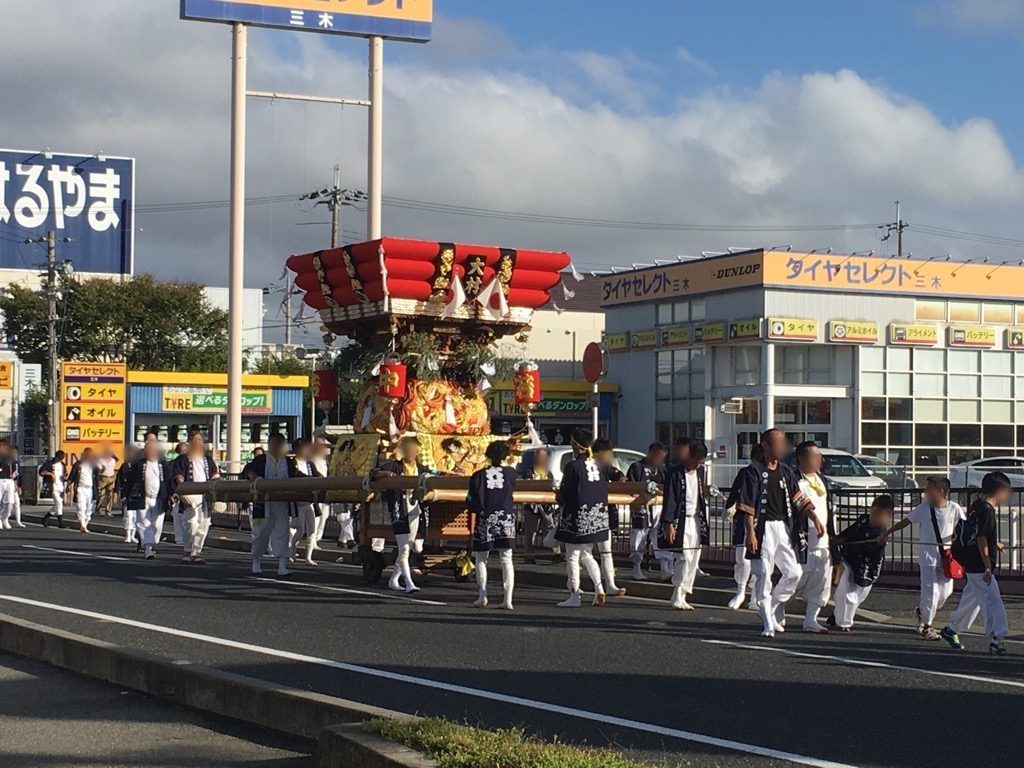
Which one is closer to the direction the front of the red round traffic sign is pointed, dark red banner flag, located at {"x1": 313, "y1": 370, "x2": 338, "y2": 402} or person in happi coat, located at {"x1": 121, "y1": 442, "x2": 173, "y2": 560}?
the dark red banner flag

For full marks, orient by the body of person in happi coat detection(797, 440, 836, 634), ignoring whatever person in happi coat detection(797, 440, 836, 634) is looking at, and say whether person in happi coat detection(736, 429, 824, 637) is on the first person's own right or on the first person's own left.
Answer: on the first person's own right

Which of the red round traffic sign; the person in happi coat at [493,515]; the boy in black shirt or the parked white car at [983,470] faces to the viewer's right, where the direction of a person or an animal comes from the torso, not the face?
the boy in black shirt

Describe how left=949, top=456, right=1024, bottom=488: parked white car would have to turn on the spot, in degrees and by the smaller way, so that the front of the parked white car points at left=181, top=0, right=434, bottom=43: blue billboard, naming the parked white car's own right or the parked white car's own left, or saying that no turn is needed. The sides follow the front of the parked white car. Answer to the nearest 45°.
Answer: approximately 180°

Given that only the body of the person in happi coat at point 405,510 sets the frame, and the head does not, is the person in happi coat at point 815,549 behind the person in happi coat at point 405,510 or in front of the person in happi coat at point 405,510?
in front

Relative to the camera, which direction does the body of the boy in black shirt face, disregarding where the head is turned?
to the viewer's right

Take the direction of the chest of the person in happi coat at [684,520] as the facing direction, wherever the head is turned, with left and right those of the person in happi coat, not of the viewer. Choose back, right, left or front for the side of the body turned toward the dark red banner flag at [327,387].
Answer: back

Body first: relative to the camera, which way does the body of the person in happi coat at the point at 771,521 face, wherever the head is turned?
toward the camera

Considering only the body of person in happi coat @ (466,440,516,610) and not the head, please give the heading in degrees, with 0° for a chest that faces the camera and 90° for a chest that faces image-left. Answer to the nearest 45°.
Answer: approximately 180°

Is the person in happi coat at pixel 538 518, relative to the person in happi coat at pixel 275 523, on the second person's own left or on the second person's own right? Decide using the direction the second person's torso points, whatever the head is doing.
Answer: on the second person's own left

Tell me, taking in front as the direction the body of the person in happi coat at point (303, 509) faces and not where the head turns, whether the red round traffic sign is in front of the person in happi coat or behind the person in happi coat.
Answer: in front
